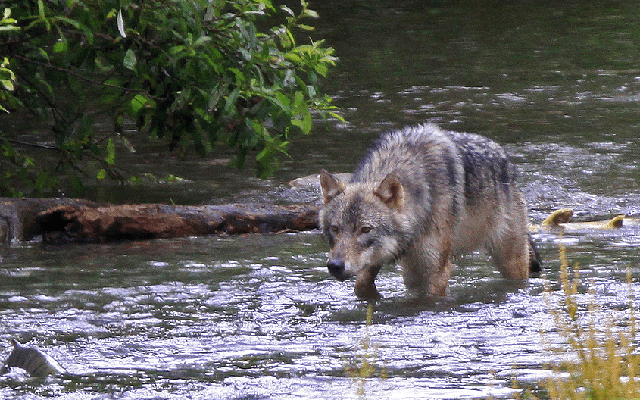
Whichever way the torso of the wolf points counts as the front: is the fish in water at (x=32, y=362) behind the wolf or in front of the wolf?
in front

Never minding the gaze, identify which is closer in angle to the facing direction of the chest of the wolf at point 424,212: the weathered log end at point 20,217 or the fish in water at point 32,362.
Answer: the fish in water

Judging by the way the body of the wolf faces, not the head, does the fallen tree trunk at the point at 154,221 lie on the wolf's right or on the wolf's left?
on the wolf's right

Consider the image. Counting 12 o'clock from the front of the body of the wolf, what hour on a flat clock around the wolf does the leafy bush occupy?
The leafy bush is roughly at 3 o'clock from the wolf.

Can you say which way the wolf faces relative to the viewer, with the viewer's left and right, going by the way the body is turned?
facing the viewer and to the left of the viewer

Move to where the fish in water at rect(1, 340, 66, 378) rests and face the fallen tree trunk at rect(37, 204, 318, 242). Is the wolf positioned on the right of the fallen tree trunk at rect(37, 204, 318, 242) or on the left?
right
